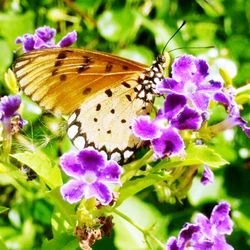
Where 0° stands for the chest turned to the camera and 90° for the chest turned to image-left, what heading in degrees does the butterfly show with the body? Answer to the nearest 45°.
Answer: approximately 270°

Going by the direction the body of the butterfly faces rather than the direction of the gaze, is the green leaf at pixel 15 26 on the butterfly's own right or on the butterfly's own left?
on the butterfly's own left
